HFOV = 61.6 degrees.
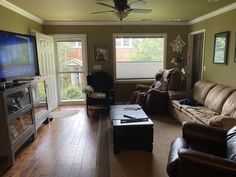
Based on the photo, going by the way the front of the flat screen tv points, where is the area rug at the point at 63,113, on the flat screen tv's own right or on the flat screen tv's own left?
on the flat screen tv's own left

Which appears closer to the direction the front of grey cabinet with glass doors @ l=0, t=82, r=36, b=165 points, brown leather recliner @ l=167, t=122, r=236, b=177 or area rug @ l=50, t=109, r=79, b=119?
the brown leather recliner

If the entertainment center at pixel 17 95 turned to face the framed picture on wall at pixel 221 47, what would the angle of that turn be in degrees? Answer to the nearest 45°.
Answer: approximately 45° to its left

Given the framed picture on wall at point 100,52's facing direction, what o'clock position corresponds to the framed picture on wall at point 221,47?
the framed picture on wall at point 221,47 is roughly at 10 o'clock from the framed picture on wall at point 100,52.

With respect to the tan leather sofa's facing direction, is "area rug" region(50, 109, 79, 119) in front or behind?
in front

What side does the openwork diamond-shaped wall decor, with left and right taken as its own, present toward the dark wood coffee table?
front

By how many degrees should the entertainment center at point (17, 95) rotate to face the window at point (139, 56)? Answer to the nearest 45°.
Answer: approximately 90° to its left

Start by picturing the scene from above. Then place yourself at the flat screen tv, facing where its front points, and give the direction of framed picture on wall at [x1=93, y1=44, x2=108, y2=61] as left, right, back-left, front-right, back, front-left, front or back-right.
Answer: left

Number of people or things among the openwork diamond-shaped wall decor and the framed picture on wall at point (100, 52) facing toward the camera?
2
